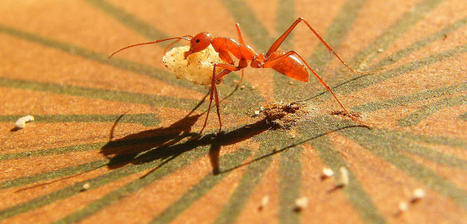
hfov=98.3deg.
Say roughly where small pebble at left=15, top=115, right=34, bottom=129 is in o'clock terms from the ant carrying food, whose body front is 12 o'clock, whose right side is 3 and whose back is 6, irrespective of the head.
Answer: The small pebble is roughly at 12 o'clock from the ant carrying food.

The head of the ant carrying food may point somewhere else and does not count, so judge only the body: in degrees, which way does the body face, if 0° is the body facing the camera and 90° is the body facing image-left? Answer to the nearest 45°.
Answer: approximately 90°
